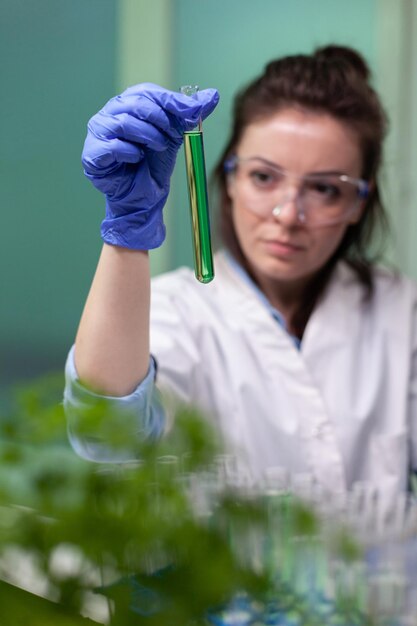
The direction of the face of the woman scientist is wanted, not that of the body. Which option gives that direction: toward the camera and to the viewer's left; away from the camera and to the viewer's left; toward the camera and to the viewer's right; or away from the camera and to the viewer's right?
toward the camera and to the viewer's left

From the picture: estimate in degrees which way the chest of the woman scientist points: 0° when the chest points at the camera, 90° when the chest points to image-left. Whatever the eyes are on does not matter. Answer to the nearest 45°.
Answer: approximately 0°
